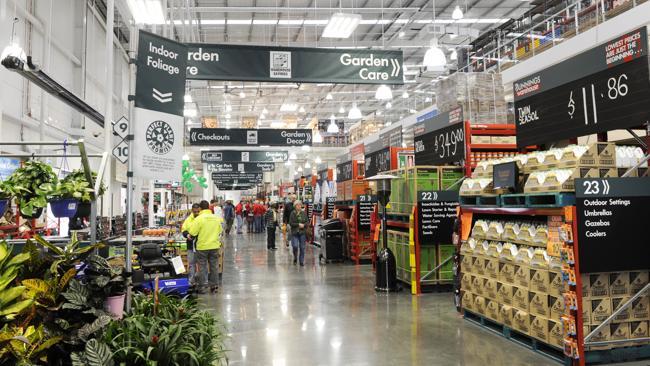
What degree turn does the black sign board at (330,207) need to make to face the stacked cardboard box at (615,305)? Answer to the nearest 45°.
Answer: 0° — it already faces it

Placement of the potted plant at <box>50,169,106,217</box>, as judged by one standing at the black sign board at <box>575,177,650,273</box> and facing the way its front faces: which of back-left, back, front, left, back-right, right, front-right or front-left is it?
front-right

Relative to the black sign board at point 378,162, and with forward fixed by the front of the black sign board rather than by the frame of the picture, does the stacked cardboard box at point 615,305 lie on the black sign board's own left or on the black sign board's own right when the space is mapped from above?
on the black sign board's own left

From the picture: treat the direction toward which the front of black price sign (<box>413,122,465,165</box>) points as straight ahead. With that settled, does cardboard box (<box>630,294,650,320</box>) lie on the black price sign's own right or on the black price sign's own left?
on the black price sign's own left

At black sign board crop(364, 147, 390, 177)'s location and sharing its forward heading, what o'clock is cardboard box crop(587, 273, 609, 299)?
The cardboard box is roughly at 10 o'clock from the black sign board.

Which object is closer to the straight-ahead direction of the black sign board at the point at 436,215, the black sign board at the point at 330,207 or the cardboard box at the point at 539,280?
the cardboard box

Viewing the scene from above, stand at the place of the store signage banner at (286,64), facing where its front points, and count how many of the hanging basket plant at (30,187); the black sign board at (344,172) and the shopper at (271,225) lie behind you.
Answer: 2
